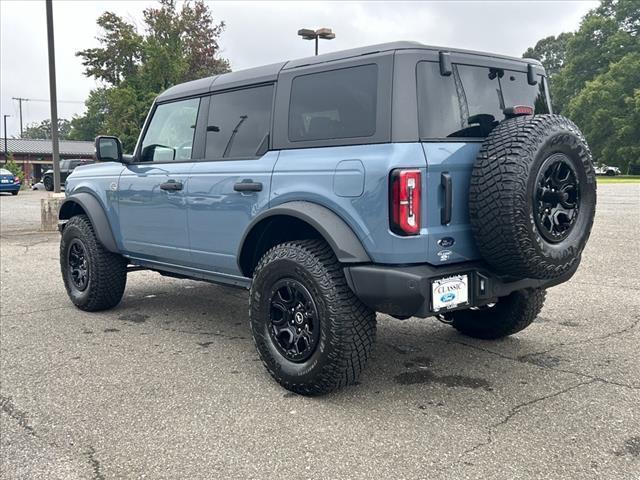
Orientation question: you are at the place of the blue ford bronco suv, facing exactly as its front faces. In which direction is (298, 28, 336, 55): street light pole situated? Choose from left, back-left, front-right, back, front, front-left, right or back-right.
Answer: front-right

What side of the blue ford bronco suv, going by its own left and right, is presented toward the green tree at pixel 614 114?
right

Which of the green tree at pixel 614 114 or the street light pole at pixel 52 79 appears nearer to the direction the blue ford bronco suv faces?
the street light pole

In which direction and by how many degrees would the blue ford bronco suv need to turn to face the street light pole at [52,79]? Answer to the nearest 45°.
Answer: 0° — it already faces it

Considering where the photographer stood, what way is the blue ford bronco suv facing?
facing away from the viewer and to the left of the viewer

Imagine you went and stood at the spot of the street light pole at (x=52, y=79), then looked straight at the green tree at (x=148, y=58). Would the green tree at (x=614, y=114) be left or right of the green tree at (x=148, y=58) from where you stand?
right

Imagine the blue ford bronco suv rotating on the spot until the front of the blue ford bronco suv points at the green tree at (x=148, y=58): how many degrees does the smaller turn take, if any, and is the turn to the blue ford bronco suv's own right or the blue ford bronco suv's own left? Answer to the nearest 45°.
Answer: approximately 45° to the blue ford bronco suv's own right

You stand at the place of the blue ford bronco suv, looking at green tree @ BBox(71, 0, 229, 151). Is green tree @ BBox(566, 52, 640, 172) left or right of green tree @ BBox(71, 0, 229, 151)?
right

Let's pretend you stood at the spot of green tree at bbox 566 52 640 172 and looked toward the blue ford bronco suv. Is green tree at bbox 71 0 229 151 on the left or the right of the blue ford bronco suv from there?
right
